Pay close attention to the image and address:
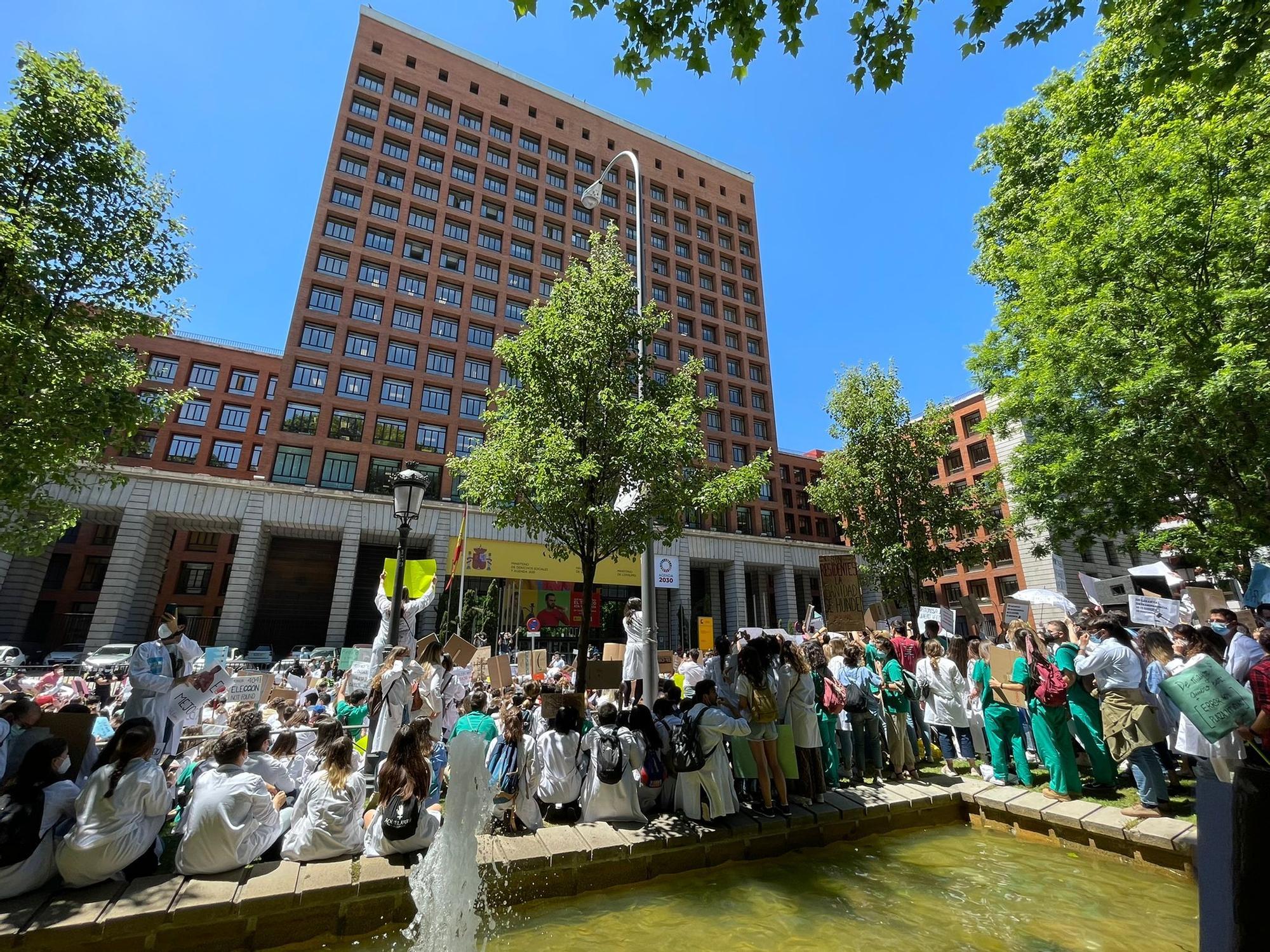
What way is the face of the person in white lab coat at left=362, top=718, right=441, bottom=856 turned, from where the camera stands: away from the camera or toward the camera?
away from the camera

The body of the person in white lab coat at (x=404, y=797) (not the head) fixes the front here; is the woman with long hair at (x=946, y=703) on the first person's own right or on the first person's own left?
on the first person's own right

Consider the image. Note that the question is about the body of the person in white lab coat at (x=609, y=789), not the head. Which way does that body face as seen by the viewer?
away from the camera

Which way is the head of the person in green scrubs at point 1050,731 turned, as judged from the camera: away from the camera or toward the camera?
away from the camera

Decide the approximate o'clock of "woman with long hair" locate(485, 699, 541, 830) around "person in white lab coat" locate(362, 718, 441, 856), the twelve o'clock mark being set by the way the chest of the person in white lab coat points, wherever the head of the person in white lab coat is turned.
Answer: The woman with long hair is roughly at 2 o'clock from the person in white lab coat.

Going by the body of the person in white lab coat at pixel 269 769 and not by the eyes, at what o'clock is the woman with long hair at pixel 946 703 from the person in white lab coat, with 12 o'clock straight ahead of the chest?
The woman with long hair is roughly at 2 o'clock from the person in white lab coat.

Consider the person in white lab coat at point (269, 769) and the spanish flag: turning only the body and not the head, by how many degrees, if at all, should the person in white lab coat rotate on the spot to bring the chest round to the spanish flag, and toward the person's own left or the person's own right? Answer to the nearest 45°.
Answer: approximately 45° to the person's own left

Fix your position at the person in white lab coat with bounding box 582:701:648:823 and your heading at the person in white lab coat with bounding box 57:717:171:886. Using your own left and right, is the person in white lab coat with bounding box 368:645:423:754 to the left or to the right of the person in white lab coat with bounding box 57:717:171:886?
right

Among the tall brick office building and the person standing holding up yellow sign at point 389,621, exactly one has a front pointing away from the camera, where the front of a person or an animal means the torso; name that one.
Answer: the person standing holding up yellow sign

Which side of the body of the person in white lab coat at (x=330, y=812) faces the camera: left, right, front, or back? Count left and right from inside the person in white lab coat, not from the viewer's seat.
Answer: back

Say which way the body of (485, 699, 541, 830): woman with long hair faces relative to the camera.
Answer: away from the camera

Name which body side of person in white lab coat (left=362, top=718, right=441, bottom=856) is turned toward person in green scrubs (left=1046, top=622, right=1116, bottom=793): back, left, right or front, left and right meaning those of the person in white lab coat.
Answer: right

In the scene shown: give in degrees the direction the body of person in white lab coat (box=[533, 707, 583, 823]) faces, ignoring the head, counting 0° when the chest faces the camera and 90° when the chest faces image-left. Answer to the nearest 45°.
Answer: approximately 180°
